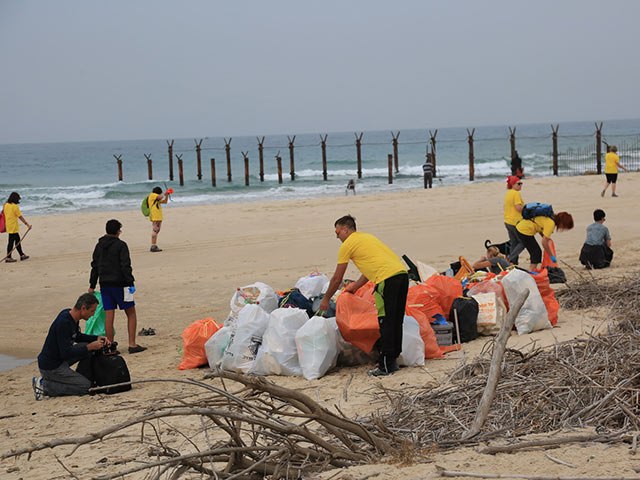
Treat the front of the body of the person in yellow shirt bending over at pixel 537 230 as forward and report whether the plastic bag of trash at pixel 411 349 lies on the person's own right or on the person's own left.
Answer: on the person's own right

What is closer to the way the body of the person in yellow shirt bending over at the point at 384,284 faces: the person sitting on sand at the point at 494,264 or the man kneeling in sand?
the man kneeling in sand

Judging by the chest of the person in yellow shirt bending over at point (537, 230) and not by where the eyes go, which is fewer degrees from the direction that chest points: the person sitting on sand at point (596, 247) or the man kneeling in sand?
the person sitting on sand

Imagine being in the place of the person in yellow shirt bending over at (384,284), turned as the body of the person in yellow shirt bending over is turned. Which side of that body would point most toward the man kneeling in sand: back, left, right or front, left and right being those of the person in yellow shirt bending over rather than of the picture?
front

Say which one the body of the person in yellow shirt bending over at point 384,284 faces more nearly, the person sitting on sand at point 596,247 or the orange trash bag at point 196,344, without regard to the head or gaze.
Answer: the orange trash bag

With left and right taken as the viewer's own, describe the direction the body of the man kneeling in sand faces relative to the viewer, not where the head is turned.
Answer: facing to the right of the viewer

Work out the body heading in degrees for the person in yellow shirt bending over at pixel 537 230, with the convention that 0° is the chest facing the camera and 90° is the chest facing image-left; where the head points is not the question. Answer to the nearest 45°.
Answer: approximately 270°

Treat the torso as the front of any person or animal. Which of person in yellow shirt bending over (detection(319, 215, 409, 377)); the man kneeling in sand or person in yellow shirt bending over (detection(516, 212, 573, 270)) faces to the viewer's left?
person in yellow shirt bending over (detection(319, 215, 409, 377))

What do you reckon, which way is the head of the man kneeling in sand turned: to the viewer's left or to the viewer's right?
to the viewer's right

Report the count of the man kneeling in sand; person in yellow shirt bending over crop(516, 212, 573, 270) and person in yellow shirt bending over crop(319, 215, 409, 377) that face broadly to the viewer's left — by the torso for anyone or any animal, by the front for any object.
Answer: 1

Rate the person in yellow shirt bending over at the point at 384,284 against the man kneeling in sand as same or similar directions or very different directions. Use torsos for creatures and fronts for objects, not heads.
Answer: very different directions

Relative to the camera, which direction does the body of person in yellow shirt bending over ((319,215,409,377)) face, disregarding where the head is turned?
to the viewer's left

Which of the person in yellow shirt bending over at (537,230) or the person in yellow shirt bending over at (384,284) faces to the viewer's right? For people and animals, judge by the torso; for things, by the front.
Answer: the person in yellow shirt bending over at (537,230)

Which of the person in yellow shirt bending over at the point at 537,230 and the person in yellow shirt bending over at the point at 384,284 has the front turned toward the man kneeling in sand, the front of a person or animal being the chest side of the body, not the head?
the person in yellow shirt bending over at the point at 384,284
